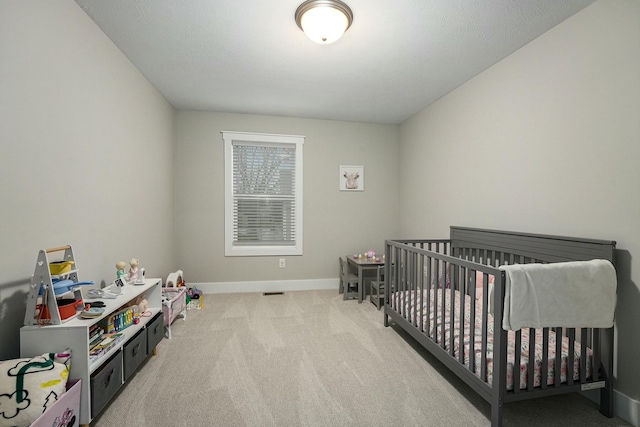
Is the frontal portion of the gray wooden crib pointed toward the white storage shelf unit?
yes

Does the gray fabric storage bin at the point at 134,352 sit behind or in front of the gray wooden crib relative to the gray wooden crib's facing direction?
in front

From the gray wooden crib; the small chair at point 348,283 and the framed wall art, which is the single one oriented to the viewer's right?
the small chair

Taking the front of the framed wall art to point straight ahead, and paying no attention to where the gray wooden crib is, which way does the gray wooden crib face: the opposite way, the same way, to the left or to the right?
to the right

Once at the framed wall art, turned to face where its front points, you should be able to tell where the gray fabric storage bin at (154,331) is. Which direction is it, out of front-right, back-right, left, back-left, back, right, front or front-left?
front-right

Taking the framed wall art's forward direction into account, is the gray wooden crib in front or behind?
in front

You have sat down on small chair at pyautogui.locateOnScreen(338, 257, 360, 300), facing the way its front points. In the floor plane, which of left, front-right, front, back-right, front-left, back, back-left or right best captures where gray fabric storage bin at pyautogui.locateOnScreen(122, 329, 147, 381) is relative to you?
back-right

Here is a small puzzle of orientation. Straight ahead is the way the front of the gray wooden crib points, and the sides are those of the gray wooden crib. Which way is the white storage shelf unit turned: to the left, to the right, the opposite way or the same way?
the opposite way

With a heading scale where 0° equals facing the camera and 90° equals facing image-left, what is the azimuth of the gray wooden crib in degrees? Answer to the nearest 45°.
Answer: approximately 45°

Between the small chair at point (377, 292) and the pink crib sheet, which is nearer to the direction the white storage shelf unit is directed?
the pink crib sheet

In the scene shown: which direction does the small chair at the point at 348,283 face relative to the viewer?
to the viewer's right

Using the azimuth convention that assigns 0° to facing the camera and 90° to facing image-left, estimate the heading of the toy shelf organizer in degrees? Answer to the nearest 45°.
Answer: approximately 315°
